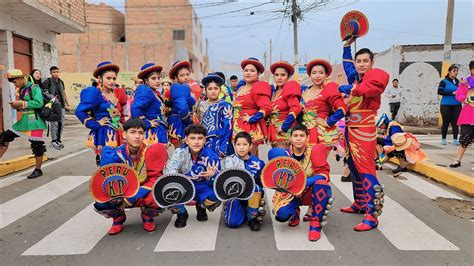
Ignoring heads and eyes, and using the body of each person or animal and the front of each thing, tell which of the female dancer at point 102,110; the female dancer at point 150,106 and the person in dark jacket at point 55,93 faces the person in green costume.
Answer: the person in dark jacket

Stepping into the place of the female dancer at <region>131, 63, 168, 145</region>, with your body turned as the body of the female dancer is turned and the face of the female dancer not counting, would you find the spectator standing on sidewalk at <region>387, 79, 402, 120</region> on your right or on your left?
on your left

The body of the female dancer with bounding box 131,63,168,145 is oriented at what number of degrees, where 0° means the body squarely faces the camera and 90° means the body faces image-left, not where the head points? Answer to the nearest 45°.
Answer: approximately 315°

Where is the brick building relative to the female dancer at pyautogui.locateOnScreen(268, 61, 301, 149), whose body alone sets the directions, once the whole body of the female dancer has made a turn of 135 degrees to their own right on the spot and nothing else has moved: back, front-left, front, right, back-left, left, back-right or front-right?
front-left

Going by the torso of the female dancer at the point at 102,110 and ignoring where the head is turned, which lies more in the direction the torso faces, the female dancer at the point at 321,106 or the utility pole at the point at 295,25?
the female dancer

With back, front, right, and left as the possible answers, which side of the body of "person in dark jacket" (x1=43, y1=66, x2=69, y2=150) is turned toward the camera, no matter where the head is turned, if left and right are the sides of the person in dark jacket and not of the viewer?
front

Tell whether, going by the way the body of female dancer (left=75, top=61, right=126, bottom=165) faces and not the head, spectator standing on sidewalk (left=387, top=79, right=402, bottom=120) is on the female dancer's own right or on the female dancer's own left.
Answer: on the female dancer's own left

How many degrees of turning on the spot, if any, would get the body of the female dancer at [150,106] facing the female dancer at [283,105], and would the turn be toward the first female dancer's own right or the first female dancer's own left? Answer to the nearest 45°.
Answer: approximately 45° to the first female dancer's own left

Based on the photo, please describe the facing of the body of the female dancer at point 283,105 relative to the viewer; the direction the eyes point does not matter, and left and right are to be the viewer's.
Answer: facing the viewer and to the left of the viewer

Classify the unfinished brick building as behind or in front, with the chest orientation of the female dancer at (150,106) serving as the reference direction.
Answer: behind

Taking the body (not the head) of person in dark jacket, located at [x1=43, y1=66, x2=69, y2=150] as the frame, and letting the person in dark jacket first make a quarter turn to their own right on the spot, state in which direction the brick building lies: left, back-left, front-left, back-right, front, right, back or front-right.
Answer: right

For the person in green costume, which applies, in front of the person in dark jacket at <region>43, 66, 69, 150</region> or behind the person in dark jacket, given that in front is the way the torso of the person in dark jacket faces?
in front

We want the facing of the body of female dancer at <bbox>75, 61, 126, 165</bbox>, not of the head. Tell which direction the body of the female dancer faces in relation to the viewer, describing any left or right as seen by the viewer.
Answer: facing the viewer and to the right of the viewer
